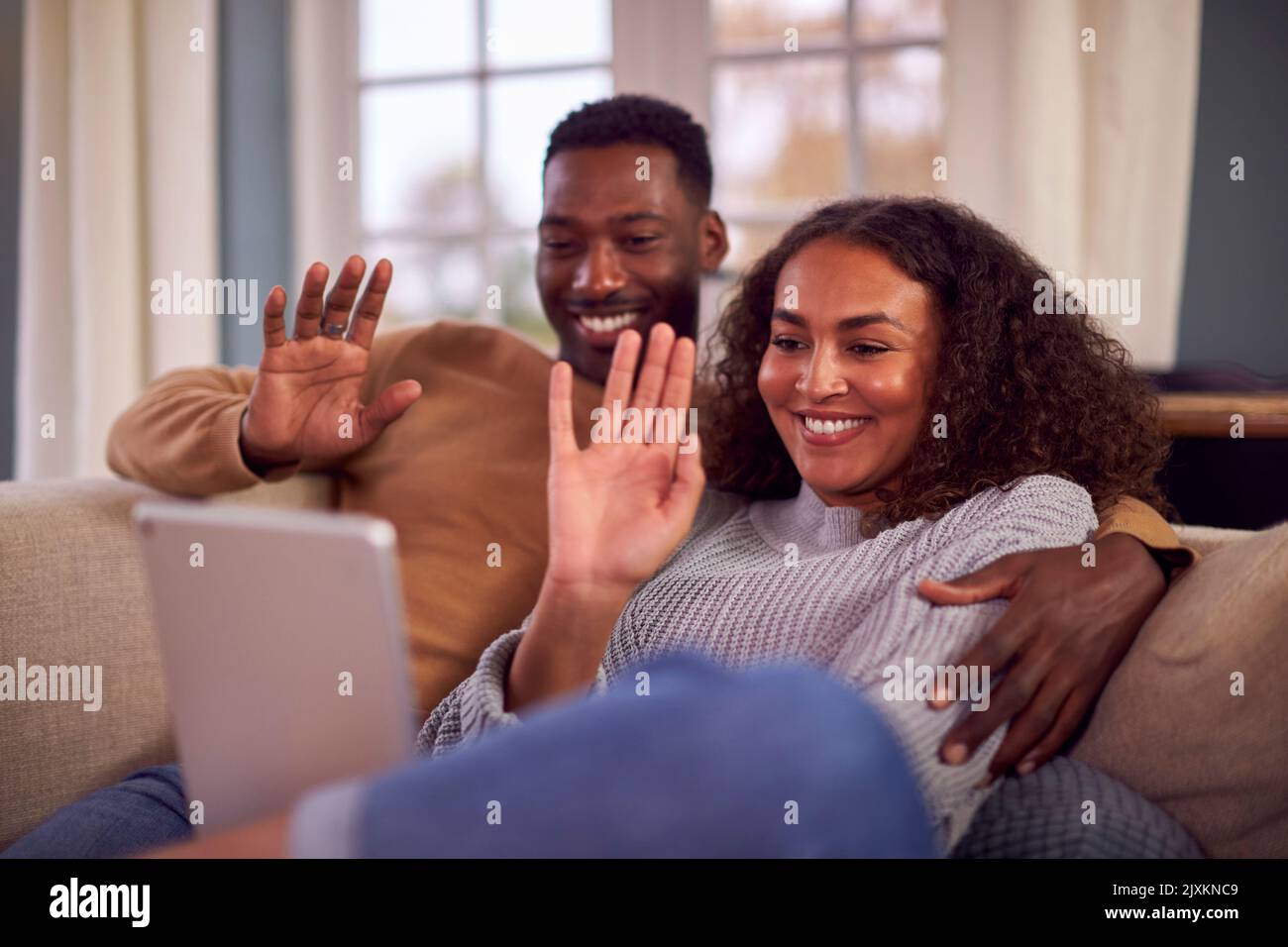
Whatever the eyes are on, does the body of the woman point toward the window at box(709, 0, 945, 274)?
no

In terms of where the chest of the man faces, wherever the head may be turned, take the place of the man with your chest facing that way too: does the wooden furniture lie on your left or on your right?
on your left

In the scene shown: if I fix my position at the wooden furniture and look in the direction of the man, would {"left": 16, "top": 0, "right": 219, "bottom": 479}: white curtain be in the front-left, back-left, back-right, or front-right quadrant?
front-right

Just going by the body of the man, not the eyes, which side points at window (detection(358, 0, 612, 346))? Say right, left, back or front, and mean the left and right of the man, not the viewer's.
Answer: back

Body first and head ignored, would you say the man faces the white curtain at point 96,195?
no

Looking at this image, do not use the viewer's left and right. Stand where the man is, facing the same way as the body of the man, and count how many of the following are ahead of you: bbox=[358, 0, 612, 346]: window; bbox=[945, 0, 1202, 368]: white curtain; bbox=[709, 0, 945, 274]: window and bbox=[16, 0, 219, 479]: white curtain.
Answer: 0

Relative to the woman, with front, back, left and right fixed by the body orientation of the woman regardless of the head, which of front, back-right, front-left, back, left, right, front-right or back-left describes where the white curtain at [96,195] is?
right

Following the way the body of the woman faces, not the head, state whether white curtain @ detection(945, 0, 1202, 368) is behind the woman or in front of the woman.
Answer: behind

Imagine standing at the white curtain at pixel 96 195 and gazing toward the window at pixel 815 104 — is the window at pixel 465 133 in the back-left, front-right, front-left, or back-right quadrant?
front-left

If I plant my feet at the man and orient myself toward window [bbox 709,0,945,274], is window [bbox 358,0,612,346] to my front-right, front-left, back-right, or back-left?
front-left

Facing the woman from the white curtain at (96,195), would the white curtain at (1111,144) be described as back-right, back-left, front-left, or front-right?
front-left

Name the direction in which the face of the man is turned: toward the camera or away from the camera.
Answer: toward the camera

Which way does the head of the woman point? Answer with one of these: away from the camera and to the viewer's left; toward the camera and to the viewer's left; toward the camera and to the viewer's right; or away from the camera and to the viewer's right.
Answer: toward the camera and to the viewer's left

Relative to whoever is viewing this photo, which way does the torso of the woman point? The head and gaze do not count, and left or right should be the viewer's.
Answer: facing the viewer and to the left of the viewer

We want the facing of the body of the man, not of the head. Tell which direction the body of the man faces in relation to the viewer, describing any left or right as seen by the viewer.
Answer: facing the viewer
